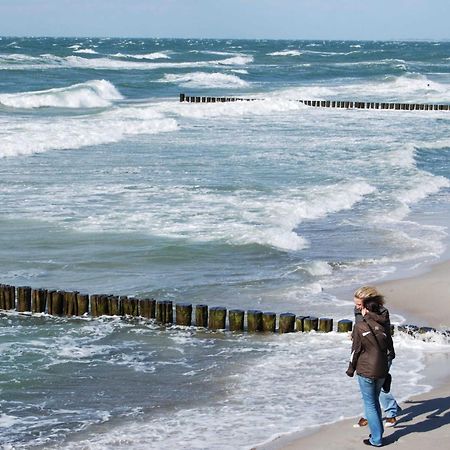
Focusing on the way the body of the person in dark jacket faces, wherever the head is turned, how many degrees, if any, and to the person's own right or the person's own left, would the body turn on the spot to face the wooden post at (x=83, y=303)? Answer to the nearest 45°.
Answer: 0° — they already face it

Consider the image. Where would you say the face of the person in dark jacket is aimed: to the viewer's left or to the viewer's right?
to the viewer's left

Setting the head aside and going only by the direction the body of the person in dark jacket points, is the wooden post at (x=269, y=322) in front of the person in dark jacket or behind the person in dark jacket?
in front

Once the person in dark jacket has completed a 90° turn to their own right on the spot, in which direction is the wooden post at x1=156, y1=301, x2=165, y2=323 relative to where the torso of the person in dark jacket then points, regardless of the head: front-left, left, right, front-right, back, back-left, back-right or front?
left

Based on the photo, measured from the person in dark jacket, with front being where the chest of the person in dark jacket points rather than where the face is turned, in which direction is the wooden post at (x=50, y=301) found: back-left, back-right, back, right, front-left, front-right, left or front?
front

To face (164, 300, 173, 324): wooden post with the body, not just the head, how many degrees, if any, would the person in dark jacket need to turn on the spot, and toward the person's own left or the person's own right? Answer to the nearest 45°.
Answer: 0° — they already face it

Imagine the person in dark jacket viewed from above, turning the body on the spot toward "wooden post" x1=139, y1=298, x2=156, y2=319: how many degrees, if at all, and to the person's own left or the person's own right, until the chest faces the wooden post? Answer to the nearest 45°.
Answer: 0° — they already face it

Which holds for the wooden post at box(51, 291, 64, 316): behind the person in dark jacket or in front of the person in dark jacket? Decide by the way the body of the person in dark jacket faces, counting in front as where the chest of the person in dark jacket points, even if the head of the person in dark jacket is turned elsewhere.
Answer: in front

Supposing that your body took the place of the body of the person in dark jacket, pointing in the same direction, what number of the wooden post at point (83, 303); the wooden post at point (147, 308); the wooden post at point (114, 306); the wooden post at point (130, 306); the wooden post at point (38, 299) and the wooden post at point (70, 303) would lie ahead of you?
6

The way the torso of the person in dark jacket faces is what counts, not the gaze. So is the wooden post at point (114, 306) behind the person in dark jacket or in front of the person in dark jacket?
in front
